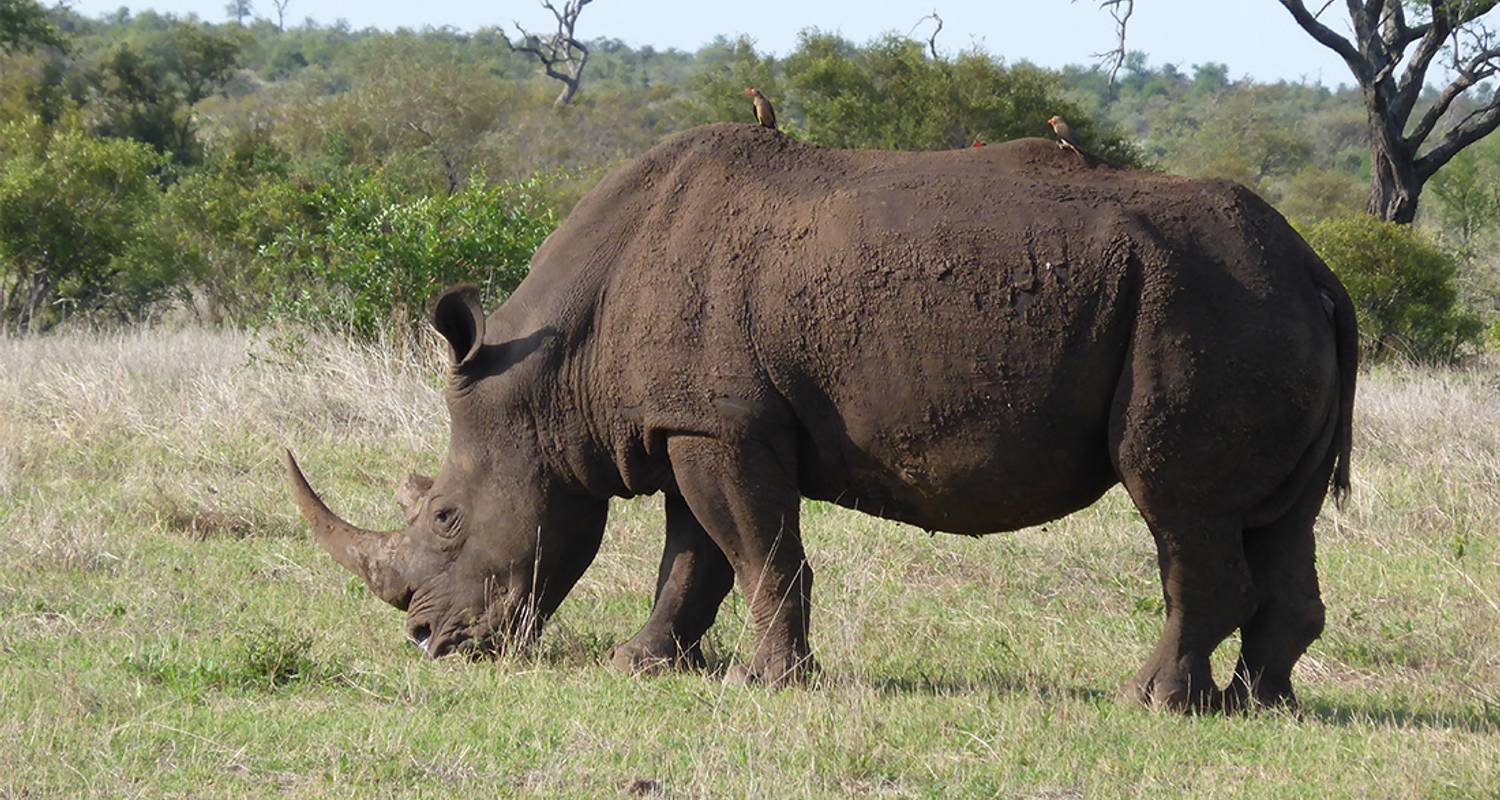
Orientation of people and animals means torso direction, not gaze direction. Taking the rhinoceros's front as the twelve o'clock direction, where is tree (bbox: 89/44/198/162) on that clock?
The tree is roughly at 2 o'clock from the rhinoceros.

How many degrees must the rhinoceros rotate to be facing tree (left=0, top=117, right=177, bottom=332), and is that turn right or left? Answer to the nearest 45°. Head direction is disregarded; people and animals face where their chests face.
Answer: approximately 45° to its right

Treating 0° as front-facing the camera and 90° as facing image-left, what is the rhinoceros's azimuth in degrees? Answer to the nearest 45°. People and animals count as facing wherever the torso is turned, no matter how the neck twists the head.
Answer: approximately 90°

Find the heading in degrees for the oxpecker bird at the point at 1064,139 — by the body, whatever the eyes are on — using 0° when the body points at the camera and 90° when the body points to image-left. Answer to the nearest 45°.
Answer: approximately 90°
